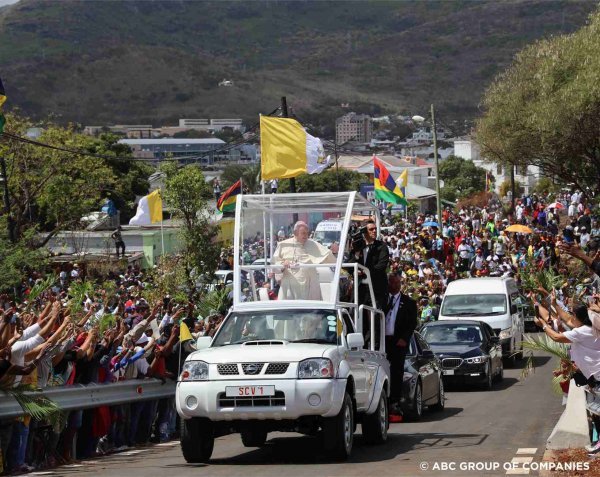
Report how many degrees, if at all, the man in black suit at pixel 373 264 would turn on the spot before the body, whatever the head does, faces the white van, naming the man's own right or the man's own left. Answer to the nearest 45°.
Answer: approximately 135° to the man's own right

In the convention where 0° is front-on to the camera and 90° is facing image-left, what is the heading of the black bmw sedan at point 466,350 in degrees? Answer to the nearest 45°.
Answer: approximately 45°

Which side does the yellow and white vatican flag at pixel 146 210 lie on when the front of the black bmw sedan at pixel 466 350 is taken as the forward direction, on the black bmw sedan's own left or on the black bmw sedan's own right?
on the black bmw sedan's own right

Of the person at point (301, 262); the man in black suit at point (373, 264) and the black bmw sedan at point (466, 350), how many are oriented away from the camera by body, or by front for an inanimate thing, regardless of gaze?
0

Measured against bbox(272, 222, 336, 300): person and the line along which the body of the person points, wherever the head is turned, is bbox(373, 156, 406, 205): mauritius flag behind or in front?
behind

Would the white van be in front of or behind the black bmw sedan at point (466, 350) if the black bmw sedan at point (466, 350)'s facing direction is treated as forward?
behind

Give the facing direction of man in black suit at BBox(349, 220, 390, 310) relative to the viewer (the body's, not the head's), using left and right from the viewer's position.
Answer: facing the viewer and to the left of the viewer

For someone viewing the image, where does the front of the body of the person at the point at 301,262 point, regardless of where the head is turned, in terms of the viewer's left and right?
facing the viewer

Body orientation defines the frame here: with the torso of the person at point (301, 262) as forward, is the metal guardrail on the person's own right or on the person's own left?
on the person's own right

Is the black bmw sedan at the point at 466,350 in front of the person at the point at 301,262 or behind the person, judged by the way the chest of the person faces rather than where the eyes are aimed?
behind
